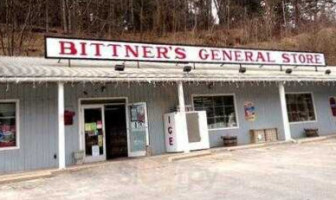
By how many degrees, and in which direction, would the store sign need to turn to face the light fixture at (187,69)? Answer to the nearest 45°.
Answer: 0° — it already faces it

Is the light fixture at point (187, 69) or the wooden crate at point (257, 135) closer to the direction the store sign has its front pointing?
the light fixture

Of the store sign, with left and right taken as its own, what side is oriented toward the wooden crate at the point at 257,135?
left

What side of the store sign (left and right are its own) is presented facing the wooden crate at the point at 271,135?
left

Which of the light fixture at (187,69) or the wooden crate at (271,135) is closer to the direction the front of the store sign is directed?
the light fixture

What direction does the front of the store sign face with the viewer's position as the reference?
facing the viewer and to the right of the viewer
